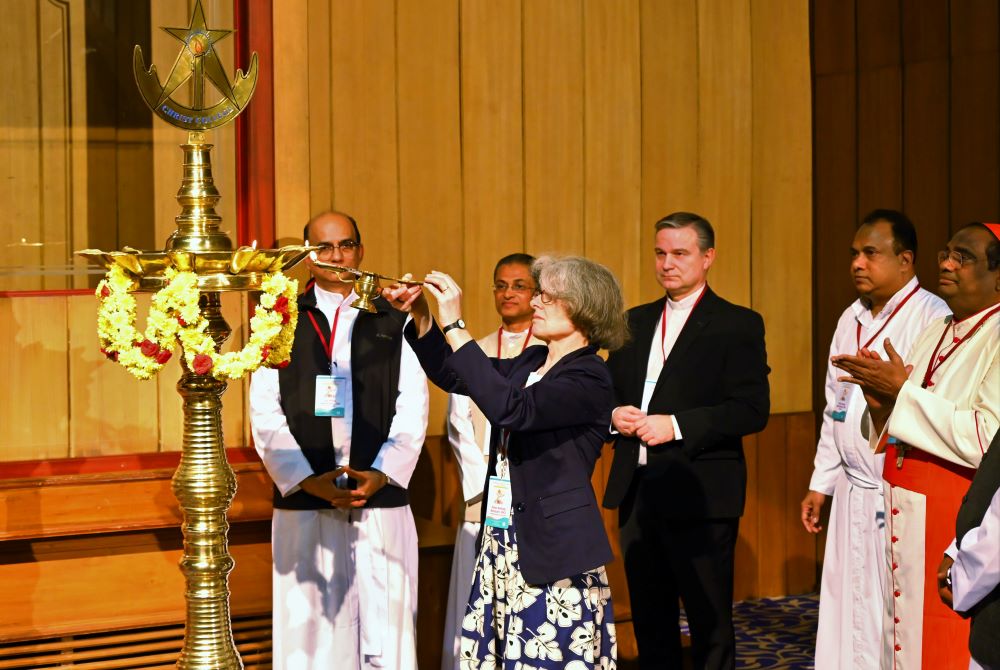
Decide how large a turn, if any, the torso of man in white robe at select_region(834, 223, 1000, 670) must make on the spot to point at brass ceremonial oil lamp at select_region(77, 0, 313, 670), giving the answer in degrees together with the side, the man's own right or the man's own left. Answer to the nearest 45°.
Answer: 0° — they already face it

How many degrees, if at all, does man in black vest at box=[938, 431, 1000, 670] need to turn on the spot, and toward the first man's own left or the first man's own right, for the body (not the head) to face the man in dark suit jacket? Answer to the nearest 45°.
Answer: approximately 45° to the first man's own right

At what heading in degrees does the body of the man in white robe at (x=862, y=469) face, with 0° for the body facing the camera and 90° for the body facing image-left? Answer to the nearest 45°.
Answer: approximately 45°

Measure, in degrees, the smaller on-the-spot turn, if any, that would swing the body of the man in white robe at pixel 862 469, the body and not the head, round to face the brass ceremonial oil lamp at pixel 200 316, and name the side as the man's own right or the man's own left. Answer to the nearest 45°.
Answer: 0° — they already face it

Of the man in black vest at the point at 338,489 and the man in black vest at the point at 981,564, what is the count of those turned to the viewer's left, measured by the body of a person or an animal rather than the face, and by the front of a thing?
1

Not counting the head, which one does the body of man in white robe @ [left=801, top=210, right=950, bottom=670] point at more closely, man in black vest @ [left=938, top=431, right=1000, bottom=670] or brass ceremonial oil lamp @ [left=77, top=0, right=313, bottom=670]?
the brass ceremonial oil lamp

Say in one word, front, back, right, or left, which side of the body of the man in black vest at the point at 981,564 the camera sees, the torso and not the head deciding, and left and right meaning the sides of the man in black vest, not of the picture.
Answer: left

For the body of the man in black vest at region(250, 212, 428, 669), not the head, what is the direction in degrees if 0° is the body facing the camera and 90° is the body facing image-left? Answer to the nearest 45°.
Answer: approximately 0°

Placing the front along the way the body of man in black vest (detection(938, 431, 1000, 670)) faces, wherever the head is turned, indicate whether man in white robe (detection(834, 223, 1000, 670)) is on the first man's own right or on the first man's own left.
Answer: on the first man's own right

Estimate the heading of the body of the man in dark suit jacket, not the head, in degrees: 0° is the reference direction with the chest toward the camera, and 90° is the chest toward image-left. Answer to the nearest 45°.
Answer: approximately 45°
